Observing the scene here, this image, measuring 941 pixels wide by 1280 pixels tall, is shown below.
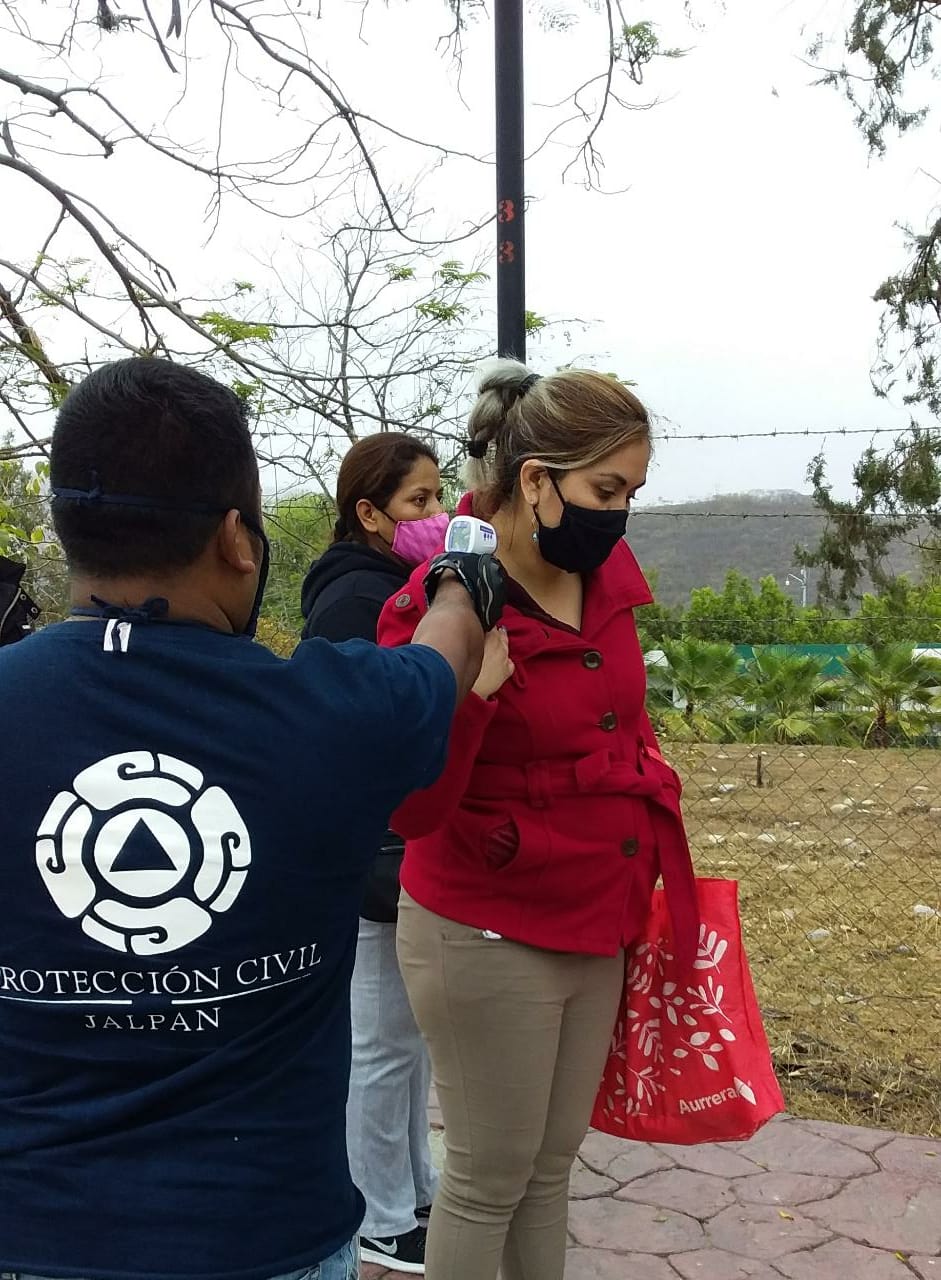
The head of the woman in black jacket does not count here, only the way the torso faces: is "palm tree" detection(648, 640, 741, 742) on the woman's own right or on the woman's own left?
on the woman's own left

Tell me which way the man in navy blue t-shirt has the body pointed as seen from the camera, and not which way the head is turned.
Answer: away from the camera

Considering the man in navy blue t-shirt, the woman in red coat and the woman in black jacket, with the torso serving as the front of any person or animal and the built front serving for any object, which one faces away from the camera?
the man in navy blue t-shirt

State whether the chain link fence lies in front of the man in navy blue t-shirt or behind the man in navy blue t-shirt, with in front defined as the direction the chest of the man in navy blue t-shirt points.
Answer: in front

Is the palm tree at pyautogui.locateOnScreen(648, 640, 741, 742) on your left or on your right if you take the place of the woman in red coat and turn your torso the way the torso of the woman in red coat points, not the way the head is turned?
on your left

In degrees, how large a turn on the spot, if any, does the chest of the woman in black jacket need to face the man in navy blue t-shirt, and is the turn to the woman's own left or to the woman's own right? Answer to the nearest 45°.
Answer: approximately 90° to the woman's own right

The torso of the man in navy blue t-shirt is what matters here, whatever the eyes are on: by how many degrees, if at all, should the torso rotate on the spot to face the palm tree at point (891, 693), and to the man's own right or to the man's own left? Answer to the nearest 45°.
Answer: approximately 45° to the man's own right

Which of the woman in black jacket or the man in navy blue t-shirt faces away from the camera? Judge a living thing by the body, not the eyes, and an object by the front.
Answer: the man in navy blue t-shirt

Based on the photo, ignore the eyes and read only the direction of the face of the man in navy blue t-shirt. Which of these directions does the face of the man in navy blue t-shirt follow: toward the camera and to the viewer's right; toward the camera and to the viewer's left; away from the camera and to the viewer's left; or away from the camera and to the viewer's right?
away from the camera and to the viewer's right

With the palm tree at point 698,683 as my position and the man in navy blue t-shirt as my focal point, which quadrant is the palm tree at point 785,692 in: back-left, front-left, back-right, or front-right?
back-left

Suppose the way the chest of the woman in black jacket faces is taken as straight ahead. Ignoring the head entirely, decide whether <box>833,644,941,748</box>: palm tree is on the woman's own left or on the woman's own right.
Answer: on the woman's own left
